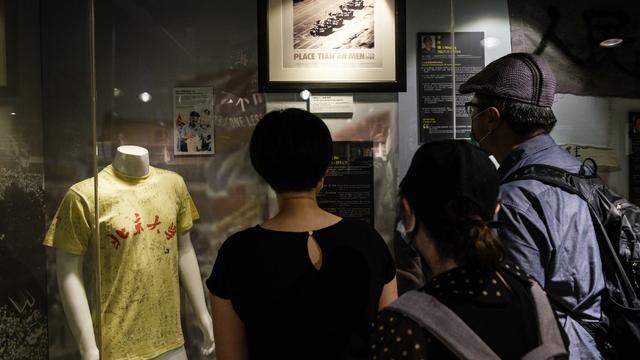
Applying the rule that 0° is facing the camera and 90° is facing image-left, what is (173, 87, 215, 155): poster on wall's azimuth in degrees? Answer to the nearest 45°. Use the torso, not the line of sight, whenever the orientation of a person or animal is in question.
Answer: approximately 0°

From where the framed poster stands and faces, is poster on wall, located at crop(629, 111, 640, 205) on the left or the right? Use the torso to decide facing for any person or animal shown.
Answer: on its left

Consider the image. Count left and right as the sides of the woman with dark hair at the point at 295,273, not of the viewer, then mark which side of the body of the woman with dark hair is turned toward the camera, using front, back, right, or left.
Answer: back

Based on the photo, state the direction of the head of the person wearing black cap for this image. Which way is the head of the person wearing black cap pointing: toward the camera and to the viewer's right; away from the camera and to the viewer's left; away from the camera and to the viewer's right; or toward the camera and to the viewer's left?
away from the camera and to the viewer's left

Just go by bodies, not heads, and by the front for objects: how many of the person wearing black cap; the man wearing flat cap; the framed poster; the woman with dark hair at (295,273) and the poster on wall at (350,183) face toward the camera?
2

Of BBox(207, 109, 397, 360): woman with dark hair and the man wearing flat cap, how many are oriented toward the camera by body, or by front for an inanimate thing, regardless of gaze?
0

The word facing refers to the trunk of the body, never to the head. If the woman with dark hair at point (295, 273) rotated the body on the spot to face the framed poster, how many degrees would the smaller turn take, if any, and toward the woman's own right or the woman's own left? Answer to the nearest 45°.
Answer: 0° — they already face it

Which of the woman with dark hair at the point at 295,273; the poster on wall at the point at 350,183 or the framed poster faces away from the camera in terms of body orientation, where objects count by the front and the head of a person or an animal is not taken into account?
the woman with dark hair

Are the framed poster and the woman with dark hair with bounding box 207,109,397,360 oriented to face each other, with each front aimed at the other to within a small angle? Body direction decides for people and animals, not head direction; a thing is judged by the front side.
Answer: yes

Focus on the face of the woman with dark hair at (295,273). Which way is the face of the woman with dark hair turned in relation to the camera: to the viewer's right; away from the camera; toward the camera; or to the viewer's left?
away from the camera

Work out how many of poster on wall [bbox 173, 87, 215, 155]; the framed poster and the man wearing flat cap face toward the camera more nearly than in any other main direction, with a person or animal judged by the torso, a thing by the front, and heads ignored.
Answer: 2

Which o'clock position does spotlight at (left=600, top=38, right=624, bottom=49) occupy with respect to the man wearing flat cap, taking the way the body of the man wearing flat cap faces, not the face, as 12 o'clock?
The spotlight is roughly at 2 o'clock from the man wearing flat cap.

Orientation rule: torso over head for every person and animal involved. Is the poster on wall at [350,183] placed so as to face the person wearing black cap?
yes

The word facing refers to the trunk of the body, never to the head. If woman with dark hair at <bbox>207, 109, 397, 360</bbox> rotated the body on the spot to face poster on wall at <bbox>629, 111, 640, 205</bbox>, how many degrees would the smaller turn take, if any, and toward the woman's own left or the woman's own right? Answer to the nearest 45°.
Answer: approximately 45° to the woman's own right
